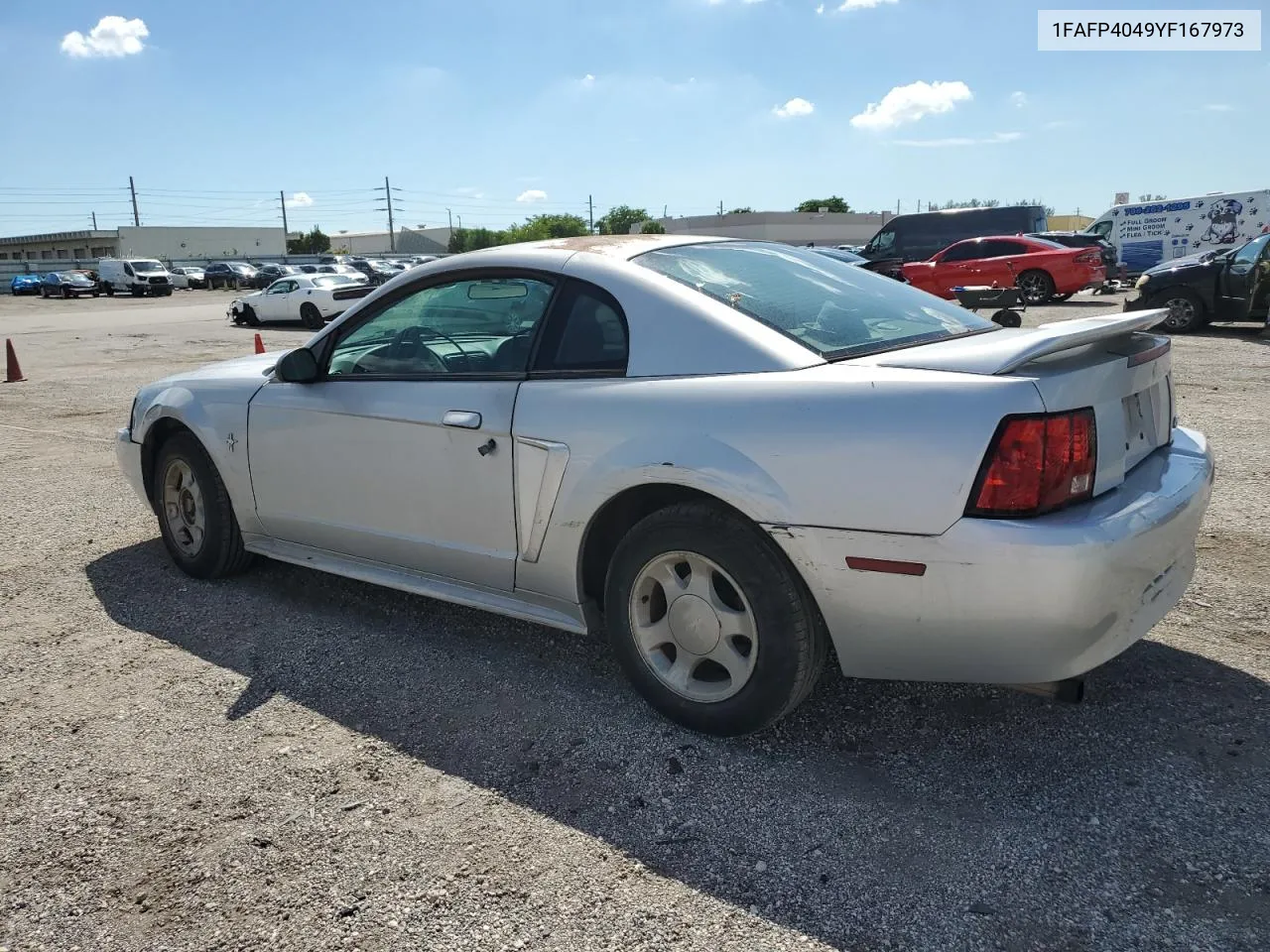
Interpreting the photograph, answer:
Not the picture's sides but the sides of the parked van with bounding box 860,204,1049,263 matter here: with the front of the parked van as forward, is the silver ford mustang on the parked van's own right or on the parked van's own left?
on the parked van's own left

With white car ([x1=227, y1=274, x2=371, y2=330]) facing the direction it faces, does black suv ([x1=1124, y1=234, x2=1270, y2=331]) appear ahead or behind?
behind

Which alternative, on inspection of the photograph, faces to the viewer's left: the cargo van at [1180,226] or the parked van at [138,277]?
the cargo van

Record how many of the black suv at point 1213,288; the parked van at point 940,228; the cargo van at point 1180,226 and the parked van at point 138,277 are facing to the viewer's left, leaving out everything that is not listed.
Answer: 3

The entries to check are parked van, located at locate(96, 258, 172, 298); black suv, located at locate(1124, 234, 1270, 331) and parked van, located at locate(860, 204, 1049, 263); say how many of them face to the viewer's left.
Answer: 2

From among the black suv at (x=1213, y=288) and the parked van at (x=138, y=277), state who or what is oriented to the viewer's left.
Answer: the black suv

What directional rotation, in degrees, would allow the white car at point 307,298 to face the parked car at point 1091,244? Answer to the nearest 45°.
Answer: approximately 135° to its right

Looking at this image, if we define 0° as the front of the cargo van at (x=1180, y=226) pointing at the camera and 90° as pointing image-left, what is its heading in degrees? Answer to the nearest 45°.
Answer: approximately 90°

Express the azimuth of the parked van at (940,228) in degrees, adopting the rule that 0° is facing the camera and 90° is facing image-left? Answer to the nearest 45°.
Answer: approximately 90°

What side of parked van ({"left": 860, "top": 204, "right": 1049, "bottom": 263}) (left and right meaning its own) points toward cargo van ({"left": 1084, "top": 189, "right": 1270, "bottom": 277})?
back

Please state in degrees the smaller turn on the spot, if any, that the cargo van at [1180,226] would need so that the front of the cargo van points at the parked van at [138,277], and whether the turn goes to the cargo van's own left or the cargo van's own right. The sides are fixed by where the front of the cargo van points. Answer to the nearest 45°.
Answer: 0° — it already faces it

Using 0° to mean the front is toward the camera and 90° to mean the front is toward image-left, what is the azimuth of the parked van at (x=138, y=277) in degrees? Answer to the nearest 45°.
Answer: approximately 315°

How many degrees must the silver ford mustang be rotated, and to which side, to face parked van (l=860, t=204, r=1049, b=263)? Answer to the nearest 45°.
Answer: approximately 45° to its right

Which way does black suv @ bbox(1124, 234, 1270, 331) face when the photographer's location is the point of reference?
facing to the left of the viewer
